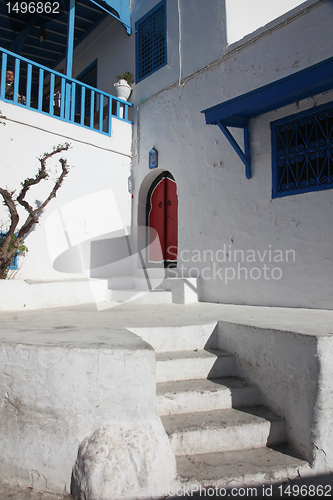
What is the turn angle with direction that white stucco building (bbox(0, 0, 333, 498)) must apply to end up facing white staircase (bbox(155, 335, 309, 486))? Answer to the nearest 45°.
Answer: approximately 45° to its left

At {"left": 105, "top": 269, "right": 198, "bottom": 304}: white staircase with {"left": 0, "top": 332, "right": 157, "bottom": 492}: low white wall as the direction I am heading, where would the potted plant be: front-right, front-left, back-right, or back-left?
back-right

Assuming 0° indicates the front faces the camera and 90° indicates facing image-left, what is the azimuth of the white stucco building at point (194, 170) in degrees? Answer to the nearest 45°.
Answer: approximately 45°

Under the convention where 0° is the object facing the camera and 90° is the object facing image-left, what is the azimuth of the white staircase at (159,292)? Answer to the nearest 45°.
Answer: approximately 0°

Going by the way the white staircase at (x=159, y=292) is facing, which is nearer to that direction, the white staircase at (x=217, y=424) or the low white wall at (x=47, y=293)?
the white staircase

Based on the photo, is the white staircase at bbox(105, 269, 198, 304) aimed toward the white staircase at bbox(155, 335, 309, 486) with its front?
yes

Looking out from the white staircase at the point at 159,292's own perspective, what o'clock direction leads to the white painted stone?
The white painted stone is roughly at 12 o'clock from the white staircase.

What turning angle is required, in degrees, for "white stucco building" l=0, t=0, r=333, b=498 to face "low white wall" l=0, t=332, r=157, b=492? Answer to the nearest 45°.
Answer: approximately 45° to its left

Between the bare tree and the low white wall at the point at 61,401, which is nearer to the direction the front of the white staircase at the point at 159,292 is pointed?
the low white wall
